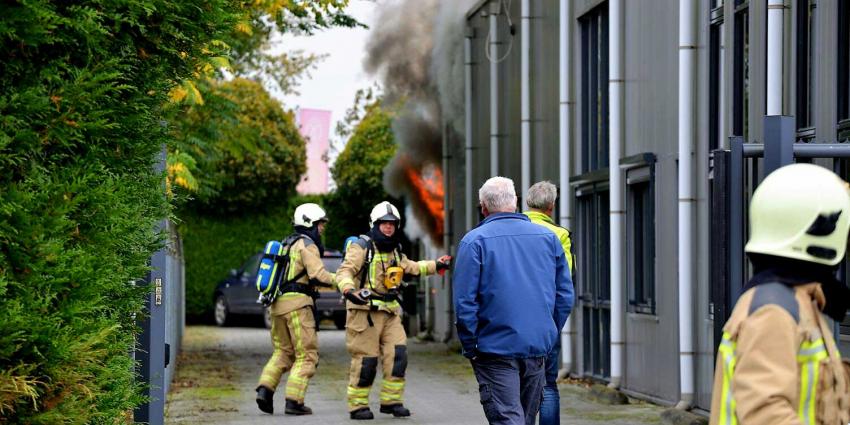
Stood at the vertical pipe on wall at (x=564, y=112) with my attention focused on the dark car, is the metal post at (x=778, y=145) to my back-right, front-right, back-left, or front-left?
back-left

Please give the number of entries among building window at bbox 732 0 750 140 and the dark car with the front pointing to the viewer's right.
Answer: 0

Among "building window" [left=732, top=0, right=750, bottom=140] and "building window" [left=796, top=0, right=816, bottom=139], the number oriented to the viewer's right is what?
0

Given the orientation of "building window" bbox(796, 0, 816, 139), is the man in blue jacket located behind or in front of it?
in front

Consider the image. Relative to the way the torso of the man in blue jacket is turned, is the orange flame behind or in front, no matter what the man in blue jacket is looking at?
in front

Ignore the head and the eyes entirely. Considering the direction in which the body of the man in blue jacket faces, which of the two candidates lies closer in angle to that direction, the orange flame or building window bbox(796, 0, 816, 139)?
the orange flame

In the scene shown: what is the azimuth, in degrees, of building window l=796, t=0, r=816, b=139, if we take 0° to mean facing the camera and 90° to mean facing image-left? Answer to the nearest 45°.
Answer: approximately 45°

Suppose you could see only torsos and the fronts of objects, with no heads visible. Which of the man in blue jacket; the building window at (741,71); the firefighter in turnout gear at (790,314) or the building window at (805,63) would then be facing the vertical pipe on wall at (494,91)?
the man in blue jacket

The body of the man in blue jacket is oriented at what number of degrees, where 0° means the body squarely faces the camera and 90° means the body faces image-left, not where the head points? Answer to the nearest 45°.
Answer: approximately 180°

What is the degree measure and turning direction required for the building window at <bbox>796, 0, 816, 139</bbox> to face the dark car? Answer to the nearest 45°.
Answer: approximately 90° to its right
